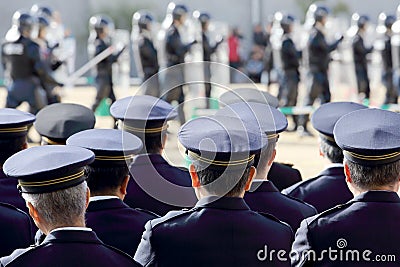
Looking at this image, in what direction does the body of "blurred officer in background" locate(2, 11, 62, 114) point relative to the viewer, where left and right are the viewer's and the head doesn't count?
facing away from the viewer and to the right of the viewer

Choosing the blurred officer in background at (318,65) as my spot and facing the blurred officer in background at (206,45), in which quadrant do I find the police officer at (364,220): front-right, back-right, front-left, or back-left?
back-left

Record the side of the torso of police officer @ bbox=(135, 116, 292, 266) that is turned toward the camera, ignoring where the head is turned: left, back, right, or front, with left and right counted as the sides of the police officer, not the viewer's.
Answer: back

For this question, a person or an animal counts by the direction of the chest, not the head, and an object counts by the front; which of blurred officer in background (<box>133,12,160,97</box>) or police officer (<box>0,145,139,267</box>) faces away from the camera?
the police officer

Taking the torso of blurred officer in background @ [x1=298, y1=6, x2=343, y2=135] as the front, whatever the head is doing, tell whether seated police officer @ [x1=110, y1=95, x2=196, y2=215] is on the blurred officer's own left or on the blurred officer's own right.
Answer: on the blurred officer's own right

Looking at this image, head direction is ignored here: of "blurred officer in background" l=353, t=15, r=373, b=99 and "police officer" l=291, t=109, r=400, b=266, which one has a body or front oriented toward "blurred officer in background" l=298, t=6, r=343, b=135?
the police officer

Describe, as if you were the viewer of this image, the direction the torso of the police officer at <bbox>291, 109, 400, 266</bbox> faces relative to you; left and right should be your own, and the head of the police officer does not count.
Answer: facing away from the viewer
